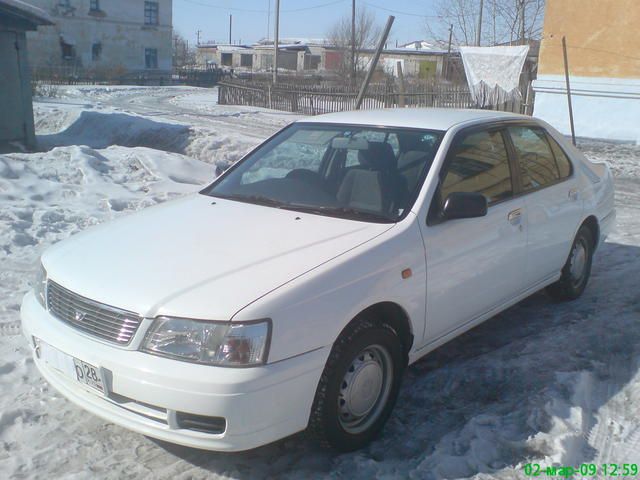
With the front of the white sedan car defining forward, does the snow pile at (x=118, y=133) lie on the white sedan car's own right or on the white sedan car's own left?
on the white sedan car's own right

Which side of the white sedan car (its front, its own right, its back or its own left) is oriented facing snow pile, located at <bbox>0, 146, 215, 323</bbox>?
right

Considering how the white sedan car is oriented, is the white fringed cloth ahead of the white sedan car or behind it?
behind

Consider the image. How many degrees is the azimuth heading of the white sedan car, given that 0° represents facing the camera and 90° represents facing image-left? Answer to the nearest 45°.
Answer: approximately 45°

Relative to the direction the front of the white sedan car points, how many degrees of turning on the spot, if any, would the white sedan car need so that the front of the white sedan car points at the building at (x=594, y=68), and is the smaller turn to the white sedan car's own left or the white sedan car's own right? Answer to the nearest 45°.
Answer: approximately 180°

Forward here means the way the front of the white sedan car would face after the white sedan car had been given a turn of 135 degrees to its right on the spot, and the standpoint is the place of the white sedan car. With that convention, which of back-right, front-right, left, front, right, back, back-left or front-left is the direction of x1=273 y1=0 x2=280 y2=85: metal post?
front

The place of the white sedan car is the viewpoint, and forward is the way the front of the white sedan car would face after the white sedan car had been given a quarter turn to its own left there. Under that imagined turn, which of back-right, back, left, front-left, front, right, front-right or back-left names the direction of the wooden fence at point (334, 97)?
back-left
